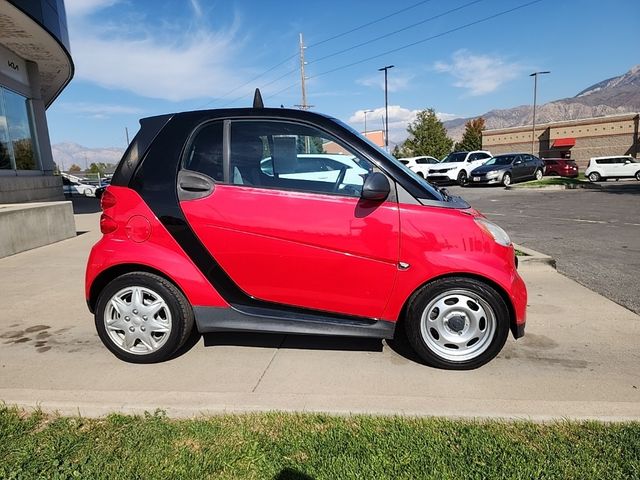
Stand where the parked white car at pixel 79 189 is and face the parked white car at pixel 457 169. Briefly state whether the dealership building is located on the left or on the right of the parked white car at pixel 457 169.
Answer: right

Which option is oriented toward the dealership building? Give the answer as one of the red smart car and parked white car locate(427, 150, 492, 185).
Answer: the parked white car

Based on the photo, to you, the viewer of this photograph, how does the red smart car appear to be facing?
facing to the right of the viewer

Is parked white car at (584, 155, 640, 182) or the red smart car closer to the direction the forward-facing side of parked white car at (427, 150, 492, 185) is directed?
the red smart car

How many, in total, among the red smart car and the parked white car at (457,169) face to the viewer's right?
1

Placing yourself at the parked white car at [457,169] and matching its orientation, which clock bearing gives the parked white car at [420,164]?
the parked white car at [420,164] is roughly at 2 o'clock from the parked white car at [457,169].

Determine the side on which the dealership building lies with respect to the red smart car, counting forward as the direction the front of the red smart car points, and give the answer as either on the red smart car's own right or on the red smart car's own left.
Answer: on the red smart car's own left

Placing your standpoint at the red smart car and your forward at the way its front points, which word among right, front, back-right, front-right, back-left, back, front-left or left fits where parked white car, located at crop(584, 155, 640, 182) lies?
front-left

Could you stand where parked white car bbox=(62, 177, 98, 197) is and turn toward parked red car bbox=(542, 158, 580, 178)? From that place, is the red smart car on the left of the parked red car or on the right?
right

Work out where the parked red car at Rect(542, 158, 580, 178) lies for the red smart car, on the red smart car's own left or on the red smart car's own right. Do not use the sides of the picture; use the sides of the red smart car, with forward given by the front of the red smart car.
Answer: on the red smart car's own left

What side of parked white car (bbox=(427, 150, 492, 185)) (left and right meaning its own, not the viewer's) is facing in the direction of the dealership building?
front

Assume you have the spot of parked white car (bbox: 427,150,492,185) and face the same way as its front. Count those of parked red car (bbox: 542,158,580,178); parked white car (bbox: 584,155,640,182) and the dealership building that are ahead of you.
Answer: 1

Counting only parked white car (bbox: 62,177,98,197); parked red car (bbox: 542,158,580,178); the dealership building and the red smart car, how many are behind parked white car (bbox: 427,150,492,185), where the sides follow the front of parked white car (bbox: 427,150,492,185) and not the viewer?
1

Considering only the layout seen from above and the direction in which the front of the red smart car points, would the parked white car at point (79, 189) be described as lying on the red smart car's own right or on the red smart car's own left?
on the red smart car's own left

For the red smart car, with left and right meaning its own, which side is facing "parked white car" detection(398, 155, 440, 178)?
left
